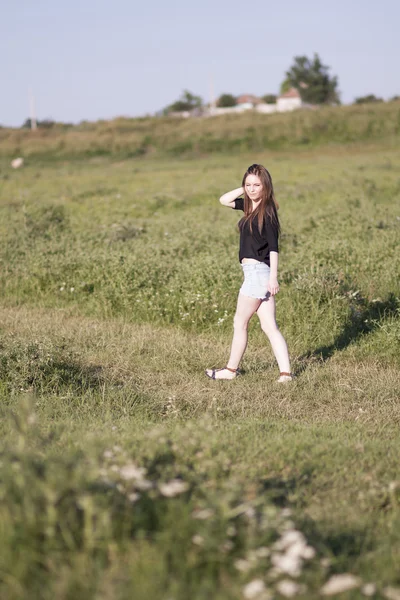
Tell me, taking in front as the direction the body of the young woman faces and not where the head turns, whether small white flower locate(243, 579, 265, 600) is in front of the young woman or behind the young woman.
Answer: in front

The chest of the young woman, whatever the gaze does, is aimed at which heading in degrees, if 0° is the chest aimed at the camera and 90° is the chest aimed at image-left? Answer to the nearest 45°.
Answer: approximately 45°

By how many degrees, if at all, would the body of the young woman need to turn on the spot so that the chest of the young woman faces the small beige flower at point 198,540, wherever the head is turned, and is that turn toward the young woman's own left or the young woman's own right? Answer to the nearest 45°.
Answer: approximately 45° to the young woman's own left

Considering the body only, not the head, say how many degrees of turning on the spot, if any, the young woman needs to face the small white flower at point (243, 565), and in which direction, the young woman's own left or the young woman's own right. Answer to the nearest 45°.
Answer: approximately 45° to the young woman's own left

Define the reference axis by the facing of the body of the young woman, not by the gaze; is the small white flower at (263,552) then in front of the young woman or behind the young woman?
in front

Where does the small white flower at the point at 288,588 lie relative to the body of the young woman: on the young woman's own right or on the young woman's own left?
on the young woman's own left

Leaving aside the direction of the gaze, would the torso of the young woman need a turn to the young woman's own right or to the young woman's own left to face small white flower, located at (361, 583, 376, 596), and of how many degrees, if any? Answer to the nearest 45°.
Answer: approximately 45° to the young woman's own left

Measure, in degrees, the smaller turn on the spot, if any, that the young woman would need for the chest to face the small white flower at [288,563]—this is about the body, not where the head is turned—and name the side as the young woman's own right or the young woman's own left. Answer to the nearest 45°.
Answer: approximately 45° to the young woman's own left
